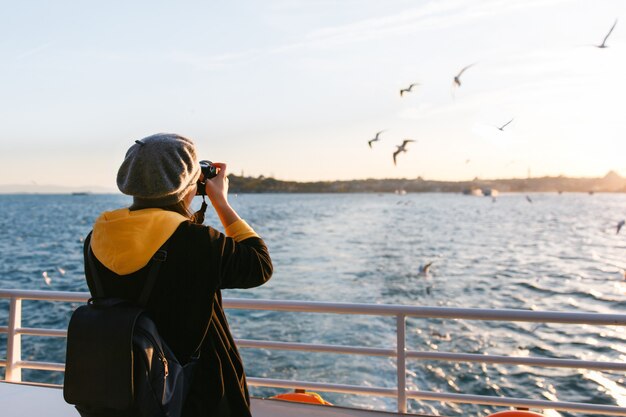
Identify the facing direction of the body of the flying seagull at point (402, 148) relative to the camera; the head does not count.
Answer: to the viewer's left

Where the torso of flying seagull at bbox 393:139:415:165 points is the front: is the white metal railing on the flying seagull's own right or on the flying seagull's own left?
on the flying seagull's own left
